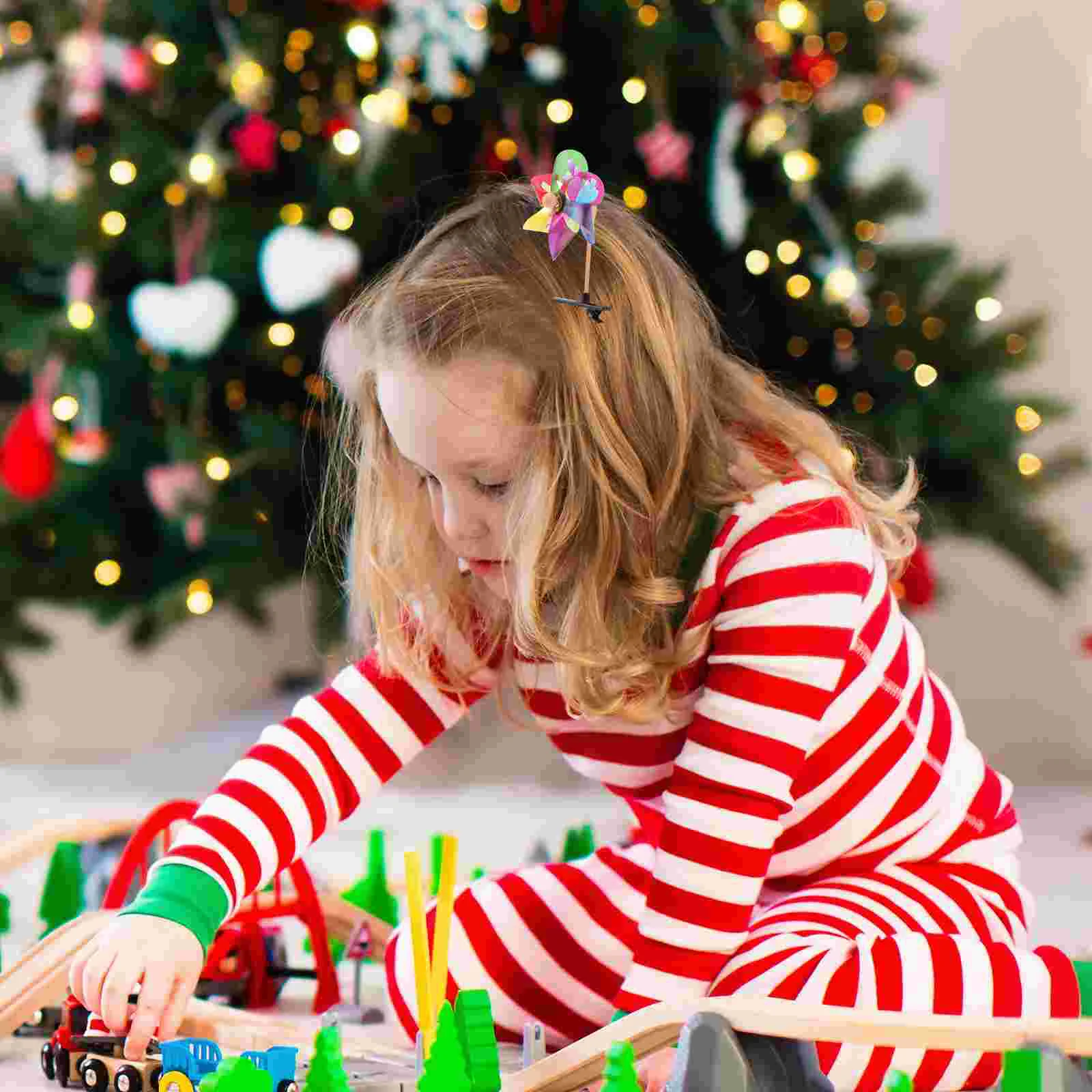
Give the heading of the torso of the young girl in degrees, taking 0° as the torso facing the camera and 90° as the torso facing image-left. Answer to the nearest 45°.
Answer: approximately 45°
